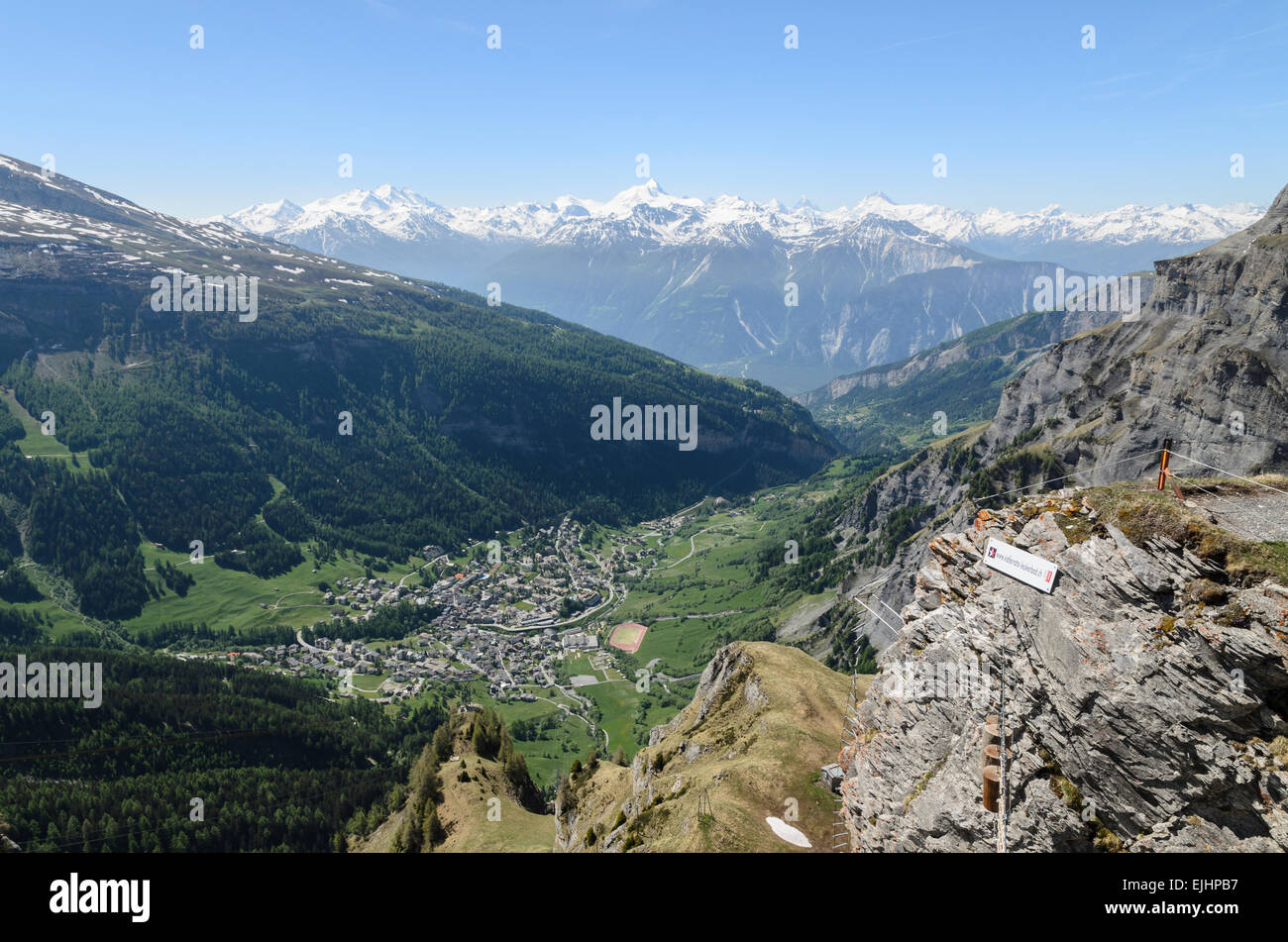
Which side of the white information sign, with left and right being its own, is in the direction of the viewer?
front
